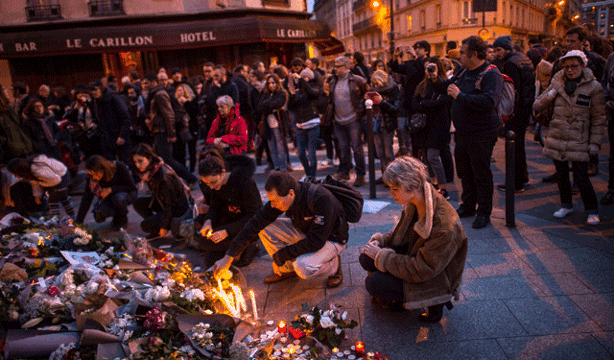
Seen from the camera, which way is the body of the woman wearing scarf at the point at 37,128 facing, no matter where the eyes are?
toward the camera

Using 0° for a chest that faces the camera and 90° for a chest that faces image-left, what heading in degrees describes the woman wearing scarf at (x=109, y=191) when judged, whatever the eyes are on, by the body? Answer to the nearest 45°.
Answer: approximately 45°

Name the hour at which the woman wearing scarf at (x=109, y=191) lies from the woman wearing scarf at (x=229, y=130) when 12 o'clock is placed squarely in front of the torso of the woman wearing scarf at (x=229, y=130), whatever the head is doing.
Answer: the woman wearing scarf at (x=109, y=191) is roughly at 1 o'clock from the woman wearing scarf at (x=229, y=130).

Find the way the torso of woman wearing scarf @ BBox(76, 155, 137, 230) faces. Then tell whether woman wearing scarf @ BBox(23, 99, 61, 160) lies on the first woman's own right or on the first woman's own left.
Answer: on the first woman's own right

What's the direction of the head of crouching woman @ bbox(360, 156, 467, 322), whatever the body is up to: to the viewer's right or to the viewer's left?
to the viewer's left

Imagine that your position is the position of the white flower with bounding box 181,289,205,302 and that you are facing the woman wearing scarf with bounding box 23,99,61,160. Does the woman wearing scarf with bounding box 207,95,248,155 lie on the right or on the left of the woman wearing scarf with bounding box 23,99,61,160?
right

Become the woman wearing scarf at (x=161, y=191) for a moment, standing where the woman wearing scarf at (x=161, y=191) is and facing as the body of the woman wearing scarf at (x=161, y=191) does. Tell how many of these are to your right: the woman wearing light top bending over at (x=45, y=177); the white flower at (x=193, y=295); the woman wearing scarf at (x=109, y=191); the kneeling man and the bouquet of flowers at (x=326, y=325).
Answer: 2

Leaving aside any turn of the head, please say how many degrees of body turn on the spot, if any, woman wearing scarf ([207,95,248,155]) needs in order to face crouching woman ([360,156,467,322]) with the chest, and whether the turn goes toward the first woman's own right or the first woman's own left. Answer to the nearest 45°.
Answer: approximately 45° to the first woman's own left

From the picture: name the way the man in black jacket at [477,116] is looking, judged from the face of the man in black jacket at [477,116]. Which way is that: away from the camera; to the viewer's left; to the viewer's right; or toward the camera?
to the viewer's left

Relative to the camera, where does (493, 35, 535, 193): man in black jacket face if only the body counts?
to the viewer's left

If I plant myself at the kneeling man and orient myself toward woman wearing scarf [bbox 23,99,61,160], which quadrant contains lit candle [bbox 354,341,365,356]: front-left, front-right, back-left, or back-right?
back-left

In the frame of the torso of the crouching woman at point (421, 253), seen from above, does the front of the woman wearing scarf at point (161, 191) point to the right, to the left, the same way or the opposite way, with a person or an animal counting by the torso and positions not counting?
to the left

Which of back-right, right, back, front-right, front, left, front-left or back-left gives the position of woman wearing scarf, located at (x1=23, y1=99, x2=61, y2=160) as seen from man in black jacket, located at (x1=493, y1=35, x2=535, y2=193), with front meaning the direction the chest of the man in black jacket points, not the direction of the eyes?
front

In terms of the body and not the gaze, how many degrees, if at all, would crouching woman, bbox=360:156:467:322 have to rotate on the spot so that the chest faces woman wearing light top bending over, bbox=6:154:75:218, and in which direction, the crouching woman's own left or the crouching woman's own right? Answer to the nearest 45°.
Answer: approximately 45° to the crouching woman's own right

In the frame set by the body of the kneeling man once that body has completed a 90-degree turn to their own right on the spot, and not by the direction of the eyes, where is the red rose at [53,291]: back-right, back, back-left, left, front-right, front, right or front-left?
front-left
